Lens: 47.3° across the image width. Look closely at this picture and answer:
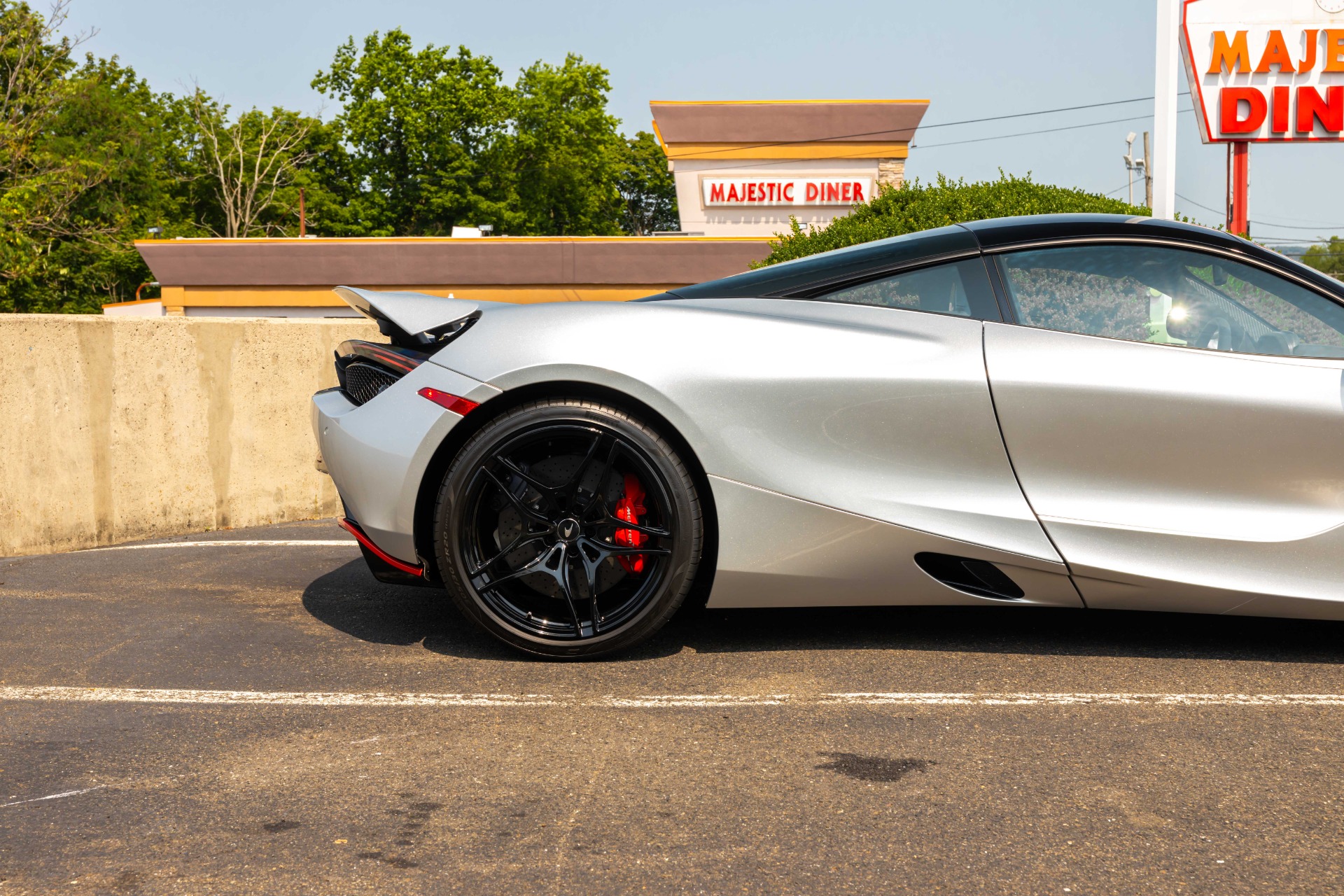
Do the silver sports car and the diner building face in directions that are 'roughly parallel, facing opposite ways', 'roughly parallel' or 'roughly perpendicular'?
roughly perpendicular

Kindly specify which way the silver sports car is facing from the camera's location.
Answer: facing to the right of the viewer

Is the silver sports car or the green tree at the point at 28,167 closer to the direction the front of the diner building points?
the silver sports car

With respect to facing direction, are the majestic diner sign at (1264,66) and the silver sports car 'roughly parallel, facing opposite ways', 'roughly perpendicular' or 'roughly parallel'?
roughly perpendicular

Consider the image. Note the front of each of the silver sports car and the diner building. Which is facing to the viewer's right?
the silver sports car

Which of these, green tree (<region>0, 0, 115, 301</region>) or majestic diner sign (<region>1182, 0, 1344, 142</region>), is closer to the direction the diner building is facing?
the majestic diner sign

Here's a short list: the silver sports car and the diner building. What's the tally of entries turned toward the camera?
1

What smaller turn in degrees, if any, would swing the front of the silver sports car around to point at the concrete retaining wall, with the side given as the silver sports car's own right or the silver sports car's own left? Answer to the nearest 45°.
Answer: approximately 135° to the silver sports car's own left

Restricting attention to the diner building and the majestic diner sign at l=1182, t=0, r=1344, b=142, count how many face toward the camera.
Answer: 2

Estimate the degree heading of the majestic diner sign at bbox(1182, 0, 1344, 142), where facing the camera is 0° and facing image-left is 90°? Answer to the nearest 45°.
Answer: approximately 0°

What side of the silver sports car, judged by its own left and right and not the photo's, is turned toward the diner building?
left

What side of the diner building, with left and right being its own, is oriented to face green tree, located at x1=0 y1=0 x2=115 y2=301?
right
